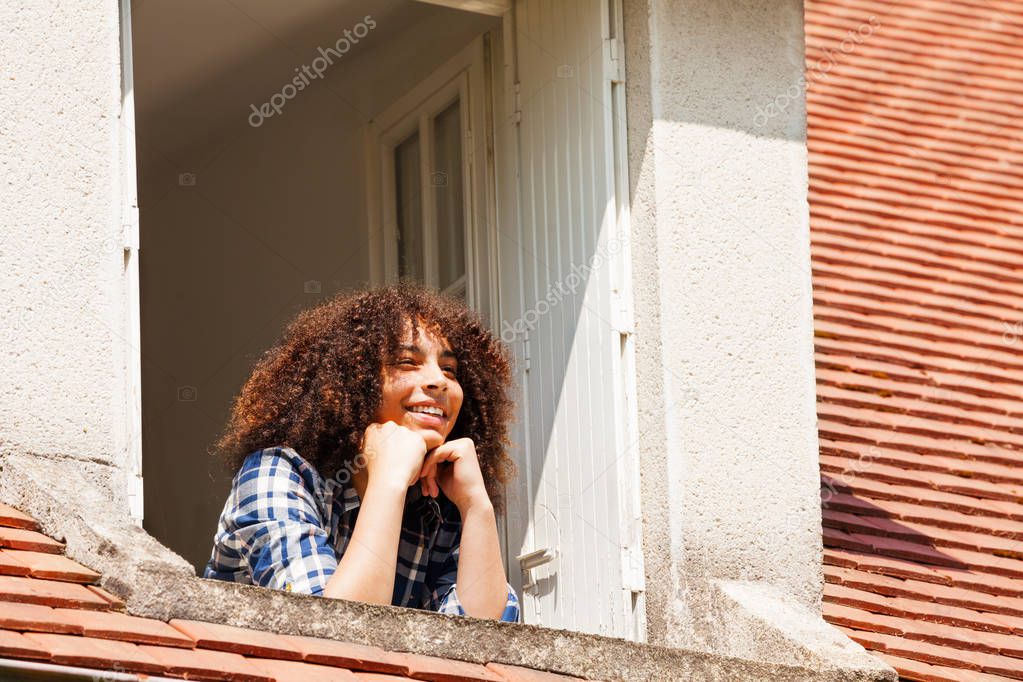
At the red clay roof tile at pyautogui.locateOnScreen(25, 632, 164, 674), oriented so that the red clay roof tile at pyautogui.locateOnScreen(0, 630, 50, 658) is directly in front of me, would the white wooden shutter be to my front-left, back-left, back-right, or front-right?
back-right

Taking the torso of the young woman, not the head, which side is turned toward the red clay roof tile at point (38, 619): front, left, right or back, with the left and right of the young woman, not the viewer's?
right

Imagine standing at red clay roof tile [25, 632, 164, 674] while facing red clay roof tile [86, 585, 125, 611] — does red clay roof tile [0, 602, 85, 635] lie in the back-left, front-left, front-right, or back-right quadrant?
front-left

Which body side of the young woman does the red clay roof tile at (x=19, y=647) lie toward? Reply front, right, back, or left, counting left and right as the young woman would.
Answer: right

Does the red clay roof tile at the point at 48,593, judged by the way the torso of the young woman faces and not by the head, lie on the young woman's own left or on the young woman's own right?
on the young woman's own right

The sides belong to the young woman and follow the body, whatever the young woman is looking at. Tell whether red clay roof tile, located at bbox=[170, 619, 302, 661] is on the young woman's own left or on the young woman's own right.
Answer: on the young woman's own right

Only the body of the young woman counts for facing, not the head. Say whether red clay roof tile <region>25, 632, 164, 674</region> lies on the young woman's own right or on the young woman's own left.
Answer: on the young woman's own right

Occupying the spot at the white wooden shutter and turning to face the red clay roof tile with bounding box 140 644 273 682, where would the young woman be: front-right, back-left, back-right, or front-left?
front-right

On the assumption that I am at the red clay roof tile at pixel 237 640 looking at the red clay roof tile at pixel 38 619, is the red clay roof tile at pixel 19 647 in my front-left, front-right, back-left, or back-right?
front-left

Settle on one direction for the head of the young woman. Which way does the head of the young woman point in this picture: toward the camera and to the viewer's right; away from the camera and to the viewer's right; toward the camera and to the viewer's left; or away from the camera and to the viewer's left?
toward the camera and to the viewer's right

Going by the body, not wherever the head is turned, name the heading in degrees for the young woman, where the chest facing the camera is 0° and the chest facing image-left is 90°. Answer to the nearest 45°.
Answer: approximately 315°

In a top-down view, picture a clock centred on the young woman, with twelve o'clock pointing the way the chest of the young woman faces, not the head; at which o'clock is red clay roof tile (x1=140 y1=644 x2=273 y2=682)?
The red clay roof tile is roughly at 2 o'clock from the young woman.
